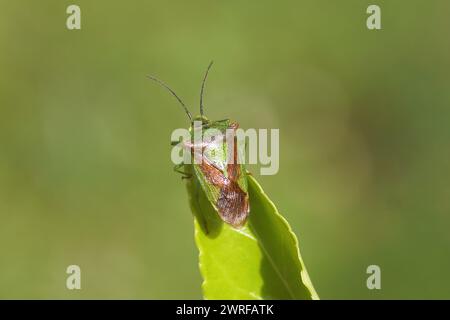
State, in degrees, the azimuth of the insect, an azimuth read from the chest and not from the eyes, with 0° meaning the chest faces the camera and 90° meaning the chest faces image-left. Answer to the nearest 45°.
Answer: approximately 135°
